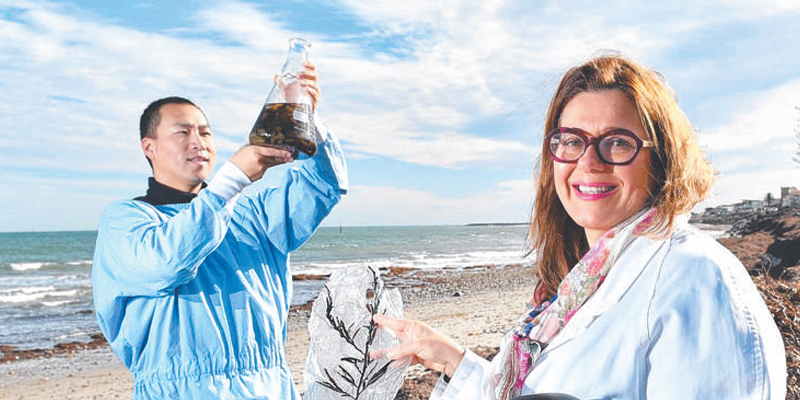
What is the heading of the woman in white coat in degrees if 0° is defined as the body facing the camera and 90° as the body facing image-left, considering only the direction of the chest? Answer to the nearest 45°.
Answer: approximately 45°
